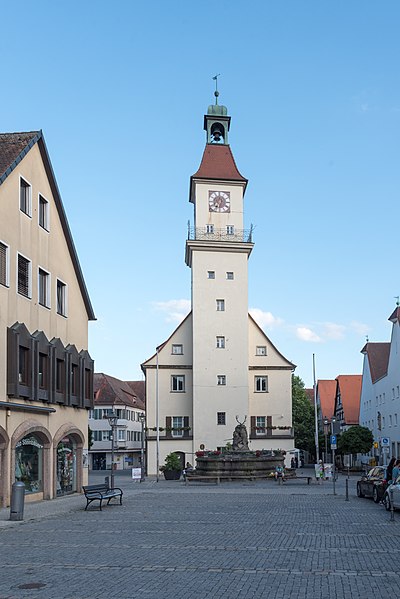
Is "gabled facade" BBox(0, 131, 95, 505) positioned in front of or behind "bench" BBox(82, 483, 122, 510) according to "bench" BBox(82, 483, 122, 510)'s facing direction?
behind

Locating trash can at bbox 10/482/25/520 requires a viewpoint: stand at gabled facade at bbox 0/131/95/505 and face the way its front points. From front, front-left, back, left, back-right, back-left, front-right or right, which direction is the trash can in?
front-right

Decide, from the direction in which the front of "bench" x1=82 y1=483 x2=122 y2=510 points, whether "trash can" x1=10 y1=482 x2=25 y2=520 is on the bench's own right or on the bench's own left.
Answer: on the bench's own right

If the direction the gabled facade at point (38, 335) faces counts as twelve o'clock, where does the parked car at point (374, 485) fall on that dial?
The parked car is roughly at 11 o'clock from the gabled facade.

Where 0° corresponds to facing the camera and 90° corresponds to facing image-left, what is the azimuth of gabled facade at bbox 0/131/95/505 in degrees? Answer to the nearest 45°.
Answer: approximately 315°

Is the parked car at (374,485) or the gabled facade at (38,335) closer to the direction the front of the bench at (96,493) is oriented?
the parked car

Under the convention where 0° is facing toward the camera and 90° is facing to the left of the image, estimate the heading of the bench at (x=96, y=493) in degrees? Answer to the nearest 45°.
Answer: approximately 315°
